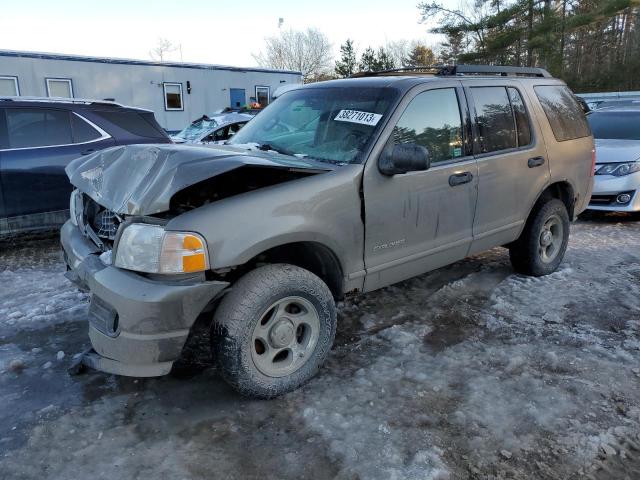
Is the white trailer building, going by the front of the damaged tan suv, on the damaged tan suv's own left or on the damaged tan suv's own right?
on the damaged tan suv's own right

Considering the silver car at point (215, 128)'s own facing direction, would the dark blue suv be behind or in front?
in front

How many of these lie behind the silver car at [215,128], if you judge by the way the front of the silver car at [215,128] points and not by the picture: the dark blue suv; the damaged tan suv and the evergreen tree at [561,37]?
1

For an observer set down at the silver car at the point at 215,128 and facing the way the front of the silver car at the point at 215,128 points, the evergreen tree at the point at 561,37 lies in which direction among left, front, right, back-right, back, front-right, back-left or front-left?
back

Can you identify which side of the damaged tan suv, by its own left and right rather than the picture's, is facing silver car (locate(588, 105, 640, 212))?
back

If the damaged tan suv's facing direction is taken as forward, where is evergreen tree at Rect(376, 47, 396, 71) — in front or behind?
behind

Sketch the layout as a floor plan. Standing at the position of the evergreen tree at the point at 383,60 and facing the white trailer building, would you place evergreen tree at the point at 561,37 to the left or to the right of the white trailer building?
left

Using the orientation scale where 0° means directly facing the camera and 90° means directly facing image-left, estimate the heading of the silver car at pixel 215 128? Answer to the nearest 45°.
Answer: approximately 45°

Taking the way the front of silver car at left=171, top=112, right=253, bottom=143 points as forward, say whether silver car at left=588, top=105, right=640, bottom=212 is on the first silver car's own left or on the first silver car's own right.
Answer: on the first silver car's own left

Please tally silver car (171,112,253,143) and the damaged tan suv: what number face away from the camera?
0

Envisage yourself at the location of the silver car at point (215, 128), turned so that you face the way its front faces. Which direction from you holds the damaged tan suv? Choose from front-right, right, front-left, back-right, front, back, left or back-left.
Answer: front-left

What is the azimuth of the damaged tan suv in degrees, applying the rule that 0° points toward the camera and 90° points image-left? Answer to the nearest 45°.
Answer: approximately 45°
